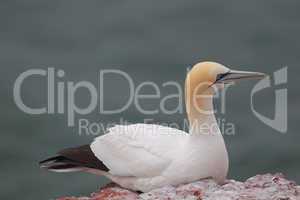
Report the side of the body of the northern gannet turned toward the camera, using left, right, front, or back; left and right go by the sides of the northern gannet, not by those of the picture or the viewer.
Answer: right
